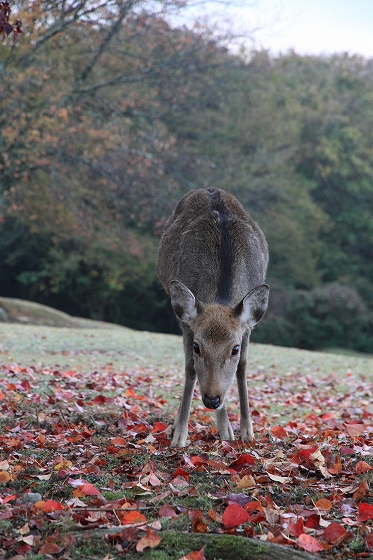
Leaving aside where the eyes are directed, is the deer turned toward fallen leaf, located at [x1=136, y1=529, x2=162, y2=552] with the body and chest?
yes

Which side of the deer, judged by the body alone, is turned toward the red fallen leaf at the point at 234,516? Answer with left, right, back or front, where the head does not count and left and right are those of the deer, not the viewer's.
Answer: front

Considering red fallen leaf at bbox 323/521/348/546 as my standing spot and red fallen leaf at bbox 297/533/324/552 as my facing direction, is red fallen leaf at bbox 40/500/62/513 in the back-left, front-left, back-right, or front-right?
front-right

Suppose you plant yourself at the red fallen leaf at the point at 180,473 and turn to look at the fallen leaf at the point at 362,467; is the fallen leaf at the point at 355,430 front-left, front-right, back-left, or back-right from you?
front-left

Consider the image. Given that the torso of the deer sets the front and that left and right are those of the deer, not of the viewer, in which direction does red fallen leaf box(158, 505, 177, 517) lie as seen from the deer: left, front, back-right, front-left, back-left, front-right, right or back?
front

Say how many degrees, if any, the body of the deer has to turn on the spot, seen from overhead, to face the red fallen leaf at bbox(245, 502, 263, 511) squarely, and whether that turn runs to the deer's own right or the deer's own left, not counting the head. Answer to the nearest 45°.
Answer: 0° — it already faces it

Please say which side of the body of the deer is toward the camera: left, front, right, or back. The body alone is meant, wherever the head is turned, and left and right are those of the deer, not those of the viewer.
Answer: front

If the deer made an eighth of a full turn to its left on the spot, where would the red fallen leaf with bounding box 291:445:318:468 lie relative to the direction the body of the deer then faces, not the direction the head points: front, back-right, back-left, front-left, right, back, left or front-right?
front

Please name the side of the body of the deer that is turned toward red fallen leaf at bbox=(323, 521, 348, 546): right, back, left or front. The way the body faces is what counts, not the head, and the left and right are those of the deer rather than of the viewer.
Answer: front

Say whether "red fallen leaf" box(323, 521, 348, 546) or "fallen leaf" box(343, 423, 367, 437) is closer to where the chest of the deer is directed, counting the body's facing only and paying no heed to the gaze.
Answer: the red fallen leaf

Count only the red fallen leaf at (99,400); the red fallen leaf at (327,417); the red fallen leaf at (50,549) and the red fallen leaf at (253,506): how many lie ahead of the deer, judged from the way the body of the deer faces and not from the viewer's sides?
2

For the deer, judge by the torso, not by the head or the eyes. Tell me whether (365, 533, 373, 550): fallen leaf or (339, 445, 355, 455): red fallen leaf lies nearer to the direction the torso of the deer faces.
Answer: the fallen leaf

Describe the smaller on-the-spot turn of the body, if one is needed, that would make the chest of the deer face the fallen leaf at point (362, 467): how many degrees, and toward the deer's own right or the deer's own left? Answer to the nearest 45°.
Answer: approximately 45° to the deer's own left

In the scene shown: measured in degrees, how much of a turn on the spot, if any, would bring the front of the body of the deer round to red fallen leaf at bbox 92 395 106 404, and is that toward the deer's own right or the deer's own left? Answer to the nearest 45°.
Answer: approximately 135° to the deer's own right

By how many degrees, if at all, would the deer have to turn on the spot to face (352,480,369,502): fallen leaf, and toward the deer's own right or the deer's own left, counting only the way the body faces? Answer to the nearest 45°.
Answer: approximately 45° to the deer's own left

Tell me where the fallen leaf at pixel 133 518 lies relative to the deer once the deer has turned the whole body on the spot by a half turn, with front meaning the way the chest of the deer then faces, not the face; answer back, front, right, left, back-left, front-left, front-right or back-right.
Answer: back
